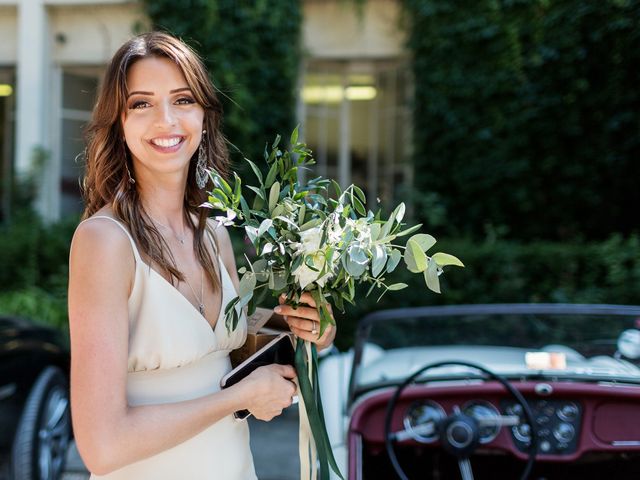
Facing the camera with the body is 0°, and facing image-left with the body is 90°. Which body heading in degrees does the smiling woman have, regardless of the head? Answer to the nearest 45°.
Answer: approximately 315°

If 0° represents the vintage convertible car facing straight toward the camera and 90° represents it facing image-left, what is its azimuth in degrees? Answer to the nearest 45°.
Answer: approximately 180°

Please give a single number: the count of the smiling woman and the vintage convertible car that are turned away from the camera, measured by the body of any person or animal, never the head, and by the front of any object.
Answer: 1

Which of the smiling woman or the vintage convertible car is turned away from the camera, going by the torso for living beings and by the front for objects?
the vintage convertible car

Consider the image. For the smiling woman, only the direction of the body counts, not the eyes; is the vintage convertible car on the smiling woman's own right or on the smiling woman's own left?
on the smiling woman's own left

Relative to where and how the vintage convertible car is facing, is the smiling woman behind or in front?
behind
